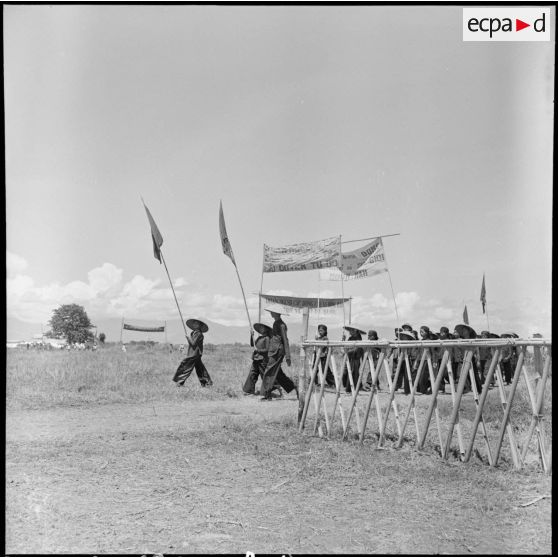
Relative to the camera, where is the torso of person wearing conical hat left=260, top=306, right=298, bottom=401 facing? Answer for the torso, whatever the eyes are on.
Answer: to the viewer's left

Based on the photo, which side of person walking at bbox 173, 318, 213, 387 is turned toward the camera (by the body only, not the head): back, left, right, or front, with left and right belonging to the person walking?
left

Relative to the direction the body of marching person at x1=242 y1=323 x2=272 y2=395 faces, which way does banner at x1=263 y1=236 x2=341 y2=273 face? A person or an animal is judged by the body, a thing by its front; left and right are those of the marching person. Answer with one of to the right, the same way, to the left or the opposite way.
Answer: to the left

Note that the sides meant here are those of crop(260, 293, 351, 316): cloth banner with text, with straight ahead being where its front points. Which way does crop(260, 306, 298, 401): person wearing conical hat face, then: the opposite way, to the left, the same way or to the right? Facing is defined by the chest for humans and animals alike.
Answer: to the right

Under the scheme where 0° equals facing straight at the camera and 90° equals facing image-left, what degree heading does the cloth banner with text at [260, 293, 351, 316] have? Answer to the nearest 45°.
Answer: approximately 0°

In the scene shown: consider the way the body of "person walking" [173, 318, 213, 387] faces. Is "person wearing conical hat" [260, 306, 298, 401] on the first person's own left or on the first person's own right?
on the first person's own left

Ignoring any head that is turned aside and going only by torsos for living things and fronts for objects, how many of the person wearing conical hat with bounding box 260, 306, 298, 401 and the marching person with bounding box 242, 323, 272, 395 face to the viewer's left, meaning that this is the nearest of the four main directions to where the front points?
2

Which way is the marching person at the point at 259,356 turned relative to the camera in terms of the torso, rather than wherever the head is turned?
to the viewer's left

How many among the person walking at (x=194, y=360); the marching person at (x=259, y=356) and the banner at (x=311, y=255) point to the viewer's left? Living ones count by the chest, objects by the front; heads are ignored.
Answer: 2

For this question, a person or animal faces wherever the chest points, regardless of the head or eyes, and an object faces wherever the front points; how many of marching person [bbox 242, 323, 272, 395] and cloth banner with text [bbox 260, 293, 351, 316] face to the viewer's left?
1

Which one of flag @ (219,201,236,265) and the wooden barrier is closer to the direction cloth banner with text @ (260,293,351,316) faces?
the wooden barrier

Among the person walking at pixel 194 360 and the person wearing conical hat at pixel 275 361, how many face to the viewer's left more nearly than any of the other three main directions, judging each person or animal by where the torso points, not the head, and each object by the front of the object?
2

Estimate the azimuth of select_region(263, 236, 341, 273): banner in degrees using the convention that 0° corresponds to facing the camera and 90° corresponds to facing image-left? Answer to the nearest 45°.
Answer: approximately 0°
